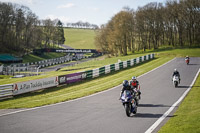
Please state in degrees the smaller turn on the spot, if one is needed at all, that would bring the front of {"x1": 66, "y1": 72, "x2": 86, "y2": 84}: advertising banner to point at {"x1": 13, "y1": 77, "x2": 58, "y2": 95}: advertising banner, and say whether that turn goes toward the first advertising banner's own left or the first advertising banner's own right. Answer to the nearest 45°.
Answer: approximately 90° to the first advertising banner's own right

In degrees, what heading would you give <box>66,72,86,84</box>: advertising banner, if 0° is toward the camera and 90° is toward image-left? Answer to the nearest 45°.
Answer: approximately 315°
